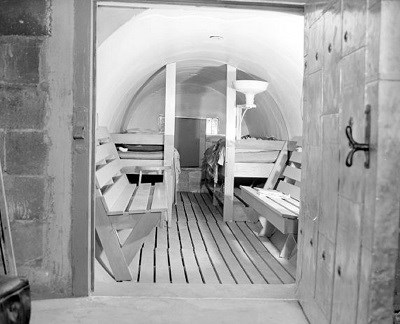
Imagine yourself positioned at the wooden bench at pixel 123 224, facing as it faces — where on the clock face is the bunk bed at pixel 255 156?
The bunk bed is roughly at 10 o'clock from the wooden bench.

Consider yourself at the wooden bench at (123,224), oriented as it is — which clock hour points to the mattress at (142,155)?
The mattress is roughly at 9 o'clock from the wooden bench.

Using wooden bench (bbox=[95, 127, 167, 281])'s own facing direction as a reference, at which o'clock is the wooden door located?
The wooden door is roughly at 2 o'clock from the wooden bench.

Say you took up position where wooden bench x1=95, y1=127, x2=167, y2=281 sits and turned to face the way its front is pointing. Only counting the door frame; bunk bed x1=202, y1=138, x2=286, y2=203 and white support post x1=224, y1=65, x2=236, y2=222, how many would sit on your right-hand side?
1

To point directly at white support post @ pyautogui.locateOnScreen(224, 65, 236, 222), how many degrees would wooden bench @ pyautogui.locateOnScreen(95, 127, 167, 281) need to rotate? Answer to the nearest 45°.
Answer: approximately 45° to its left

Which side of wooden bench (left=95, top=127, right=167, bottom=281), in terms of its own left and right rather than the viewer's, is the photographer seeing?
right
